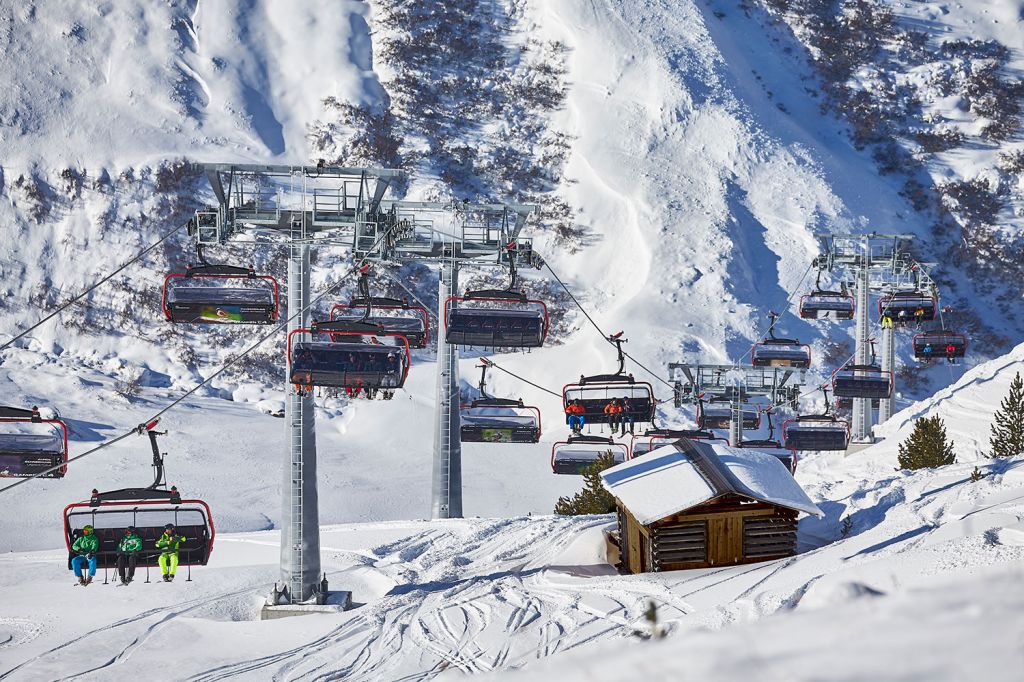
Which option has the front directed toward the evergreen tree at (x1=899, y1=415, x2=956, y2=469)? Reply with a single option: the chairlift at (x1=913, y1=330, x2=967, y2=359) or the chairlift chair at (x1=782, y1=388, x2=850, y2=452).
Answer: the chairlift

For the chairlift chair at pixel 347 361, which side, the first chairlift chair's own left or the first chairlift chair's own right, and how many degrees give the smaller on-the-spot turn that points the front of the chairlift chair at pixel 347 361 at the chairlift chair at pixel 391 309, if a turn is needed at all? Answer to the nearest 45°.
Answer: approximately 180°

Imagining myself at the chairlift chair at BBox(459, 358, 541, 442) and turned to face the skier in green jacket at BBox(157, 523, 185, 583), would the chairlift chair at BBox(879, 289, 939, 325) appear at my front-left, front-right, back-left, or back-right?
back-left
